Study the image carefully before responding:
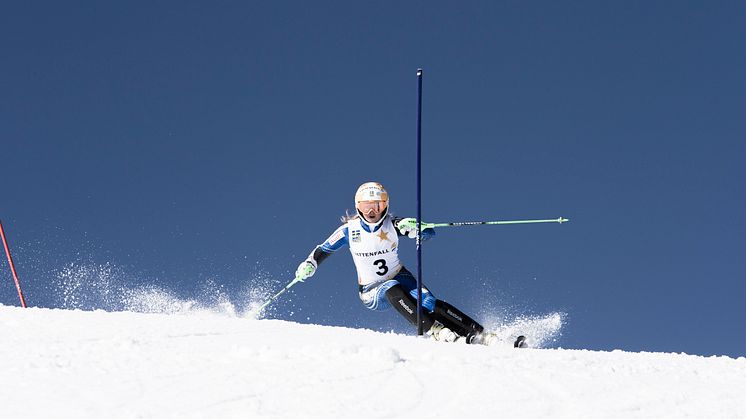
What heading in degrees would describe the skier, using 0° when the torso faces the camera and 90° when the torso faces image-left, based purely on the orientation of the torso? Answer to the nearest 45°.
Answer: approximately 0°
